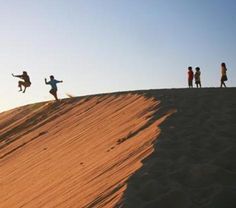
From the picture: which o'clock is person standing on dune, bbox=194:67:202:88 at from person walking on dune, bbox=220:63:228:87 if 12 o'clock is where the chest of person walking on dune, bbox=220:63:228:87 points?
person standing on dune, bbox=194:67:202:88 is roughly at 1 o'clock from person walking on dune, bbox=220:63:228:87.

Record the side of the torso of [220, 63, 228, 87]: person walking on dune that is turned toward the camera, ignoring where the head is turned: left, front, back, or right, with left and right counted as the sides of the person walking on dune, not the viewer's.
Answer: left
